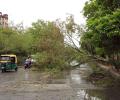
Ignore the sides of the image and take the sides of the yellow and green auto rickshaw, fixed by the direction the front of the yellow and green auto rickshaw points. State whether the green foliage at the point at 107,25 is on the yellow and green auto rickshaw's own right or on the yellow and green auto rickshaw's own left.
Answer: on the yellow and green auto rickshaw's own left

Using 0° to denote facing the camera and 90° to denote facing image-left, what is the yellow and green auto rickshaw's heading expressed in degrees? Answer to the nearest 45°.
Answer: approximately 45°

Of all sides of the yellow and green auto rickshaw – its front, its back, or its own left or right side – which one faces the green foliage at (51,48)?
left
